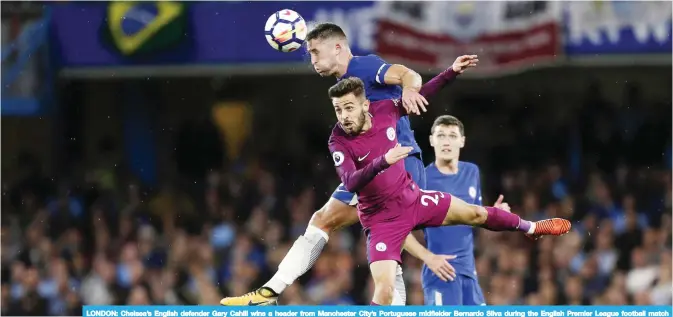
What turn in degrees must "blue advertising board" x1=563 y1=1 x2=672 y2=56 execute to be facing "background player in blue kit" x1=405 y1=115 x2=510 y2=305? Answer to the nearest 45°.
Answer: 0° — it already faces them

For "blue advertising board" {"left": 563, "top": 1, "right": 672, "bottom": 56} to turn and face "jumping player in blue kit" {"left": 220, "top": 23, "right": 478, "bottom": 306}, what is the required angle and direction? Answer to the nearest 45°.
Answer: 0° — it already faces them

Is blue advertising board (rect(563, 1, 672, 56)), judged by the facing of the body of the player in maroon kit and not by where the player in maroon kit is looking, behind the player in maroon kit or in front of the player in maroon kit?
behind

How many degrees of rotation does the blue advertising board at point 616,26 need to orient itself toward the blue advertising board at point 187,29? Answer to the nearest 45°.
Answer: approximately 90° to its right

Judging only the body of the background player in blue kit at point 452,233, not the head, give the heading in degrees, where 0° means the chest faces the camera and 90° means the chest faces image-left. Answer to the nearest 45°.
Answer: approximately 0°

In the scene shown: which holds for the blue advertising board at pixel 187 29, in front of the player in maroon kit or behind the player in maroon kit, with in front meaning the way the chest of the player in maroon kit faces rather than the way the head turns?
behind

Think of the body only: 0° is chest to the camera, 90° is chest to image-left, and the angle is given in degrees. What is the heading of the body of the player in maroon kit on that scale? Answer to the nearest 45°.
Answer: approximately 0°

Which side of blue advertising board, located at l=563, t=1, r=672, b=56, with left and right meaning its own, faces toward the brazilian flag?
right
